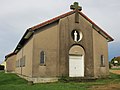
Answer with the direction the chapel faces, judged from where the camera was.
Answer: facing the viewer and to the right of the viewer
